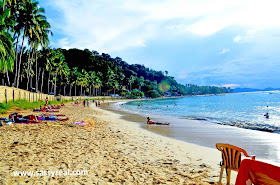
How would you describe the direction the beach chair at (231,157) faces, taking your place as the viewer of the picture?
facing away from the viewer and to the right of the viewer

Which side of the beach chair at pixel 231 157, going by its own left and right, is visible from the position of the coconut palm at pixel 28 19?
left

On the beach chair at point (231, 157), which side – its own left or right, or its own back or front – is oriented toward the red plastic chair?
right

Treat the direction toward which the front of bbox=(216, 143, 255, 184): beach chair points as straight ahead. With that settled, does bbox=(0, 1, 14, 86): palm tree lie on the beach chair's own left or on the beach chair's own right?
on the beach chair's own left
